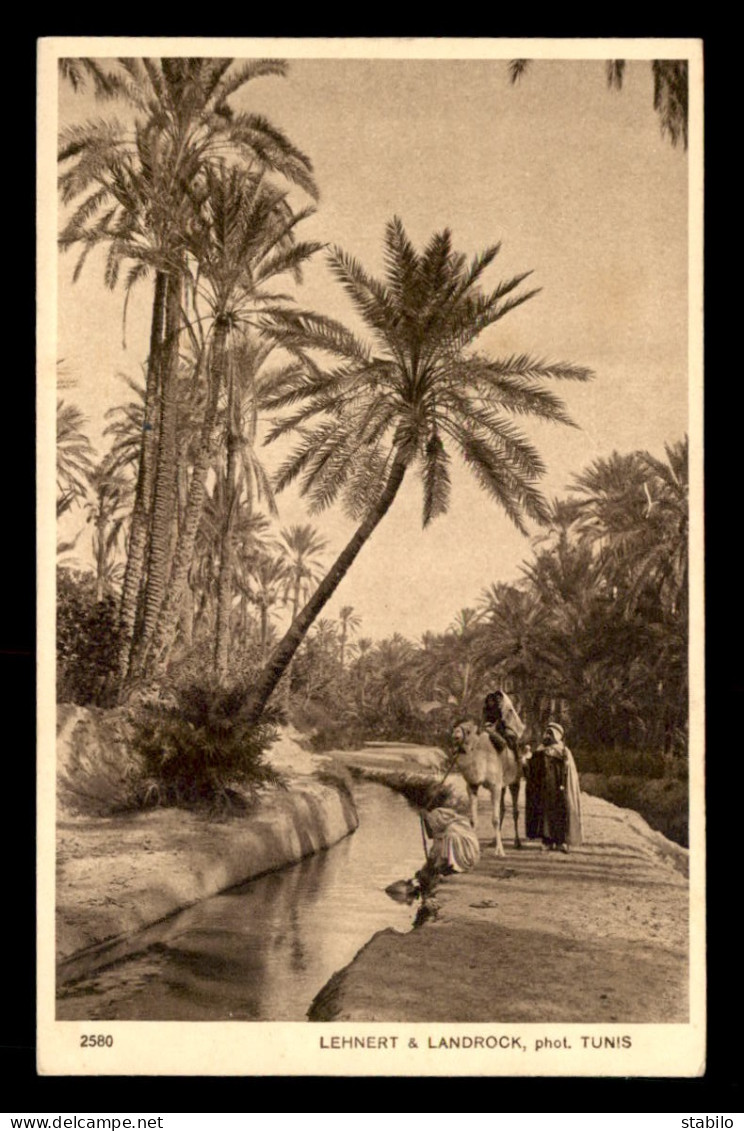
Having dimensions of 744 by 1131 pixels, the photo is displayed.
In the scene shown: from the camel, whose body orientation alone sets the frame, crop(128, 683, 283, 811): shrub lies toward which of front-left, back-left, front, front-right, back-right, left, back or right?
front-right

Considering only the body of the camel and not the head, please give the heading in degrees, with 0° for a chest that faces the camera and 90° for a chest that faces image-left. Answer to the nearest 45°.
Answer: approximately 45°

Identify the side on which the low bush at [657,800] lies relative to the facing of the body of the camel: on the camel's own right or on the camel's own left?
on the camel's own left

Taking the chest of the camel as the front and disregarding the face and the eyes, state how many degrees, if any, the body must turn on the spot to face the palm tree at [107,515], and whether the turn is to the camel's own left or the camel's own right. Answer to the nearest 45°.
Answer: approximately 45° to the camel's own right
